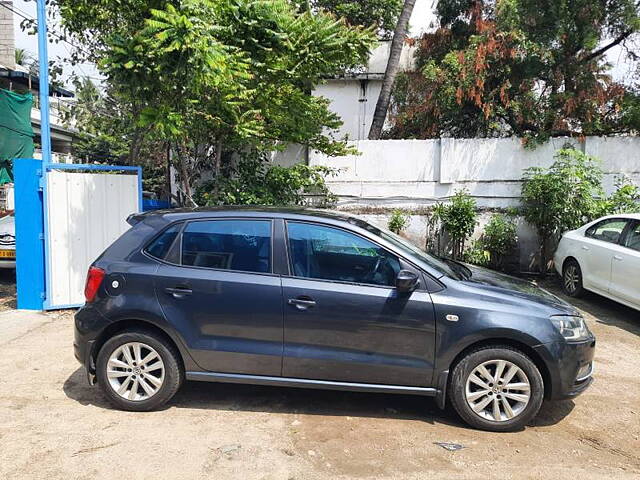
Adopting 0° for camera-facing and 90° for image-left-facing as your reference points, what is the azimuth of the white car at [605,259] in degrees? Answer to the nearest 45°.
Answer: approximately 315°

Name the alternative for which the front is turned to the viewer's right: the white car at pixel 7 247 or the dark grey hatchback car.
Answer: the dark grey hatchback car

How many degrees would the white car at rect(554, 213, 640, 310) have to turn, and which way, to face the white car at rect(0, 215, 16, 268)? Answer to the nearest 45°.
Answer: approximately 135° to its right

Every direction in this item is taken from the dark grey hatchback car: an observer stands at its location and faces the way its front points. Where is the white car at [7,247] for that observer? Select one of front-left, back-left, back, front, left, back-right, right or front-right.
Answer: back-left

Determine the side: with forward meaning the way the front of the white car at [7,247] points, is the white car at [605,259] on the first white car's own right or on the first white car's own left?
on the first white car's own left

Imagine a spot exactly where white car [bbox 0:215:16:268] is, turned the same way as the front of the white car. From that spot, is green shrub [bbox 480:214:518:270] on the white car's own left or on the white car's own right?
on the white car's own left

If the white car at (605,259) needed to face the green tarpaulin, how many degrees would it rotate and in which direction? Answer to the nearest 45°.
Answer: approximately 135° to its right

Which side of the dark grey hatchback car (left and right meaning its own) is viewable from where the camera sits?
right
